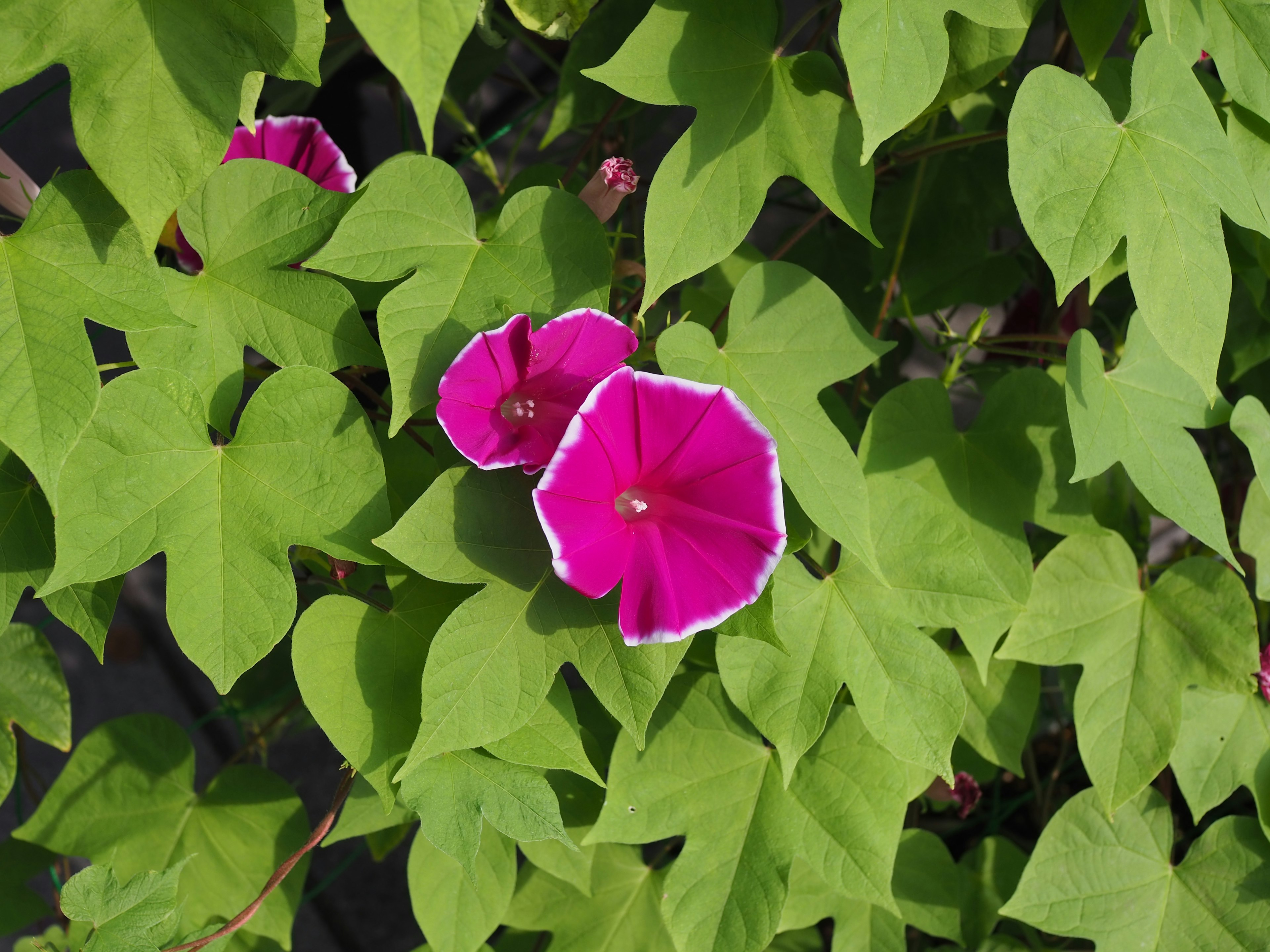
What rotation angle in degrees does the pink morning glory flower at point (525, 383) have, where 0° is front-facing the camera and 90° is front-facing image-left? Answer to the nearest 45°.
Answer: approximately 0°
